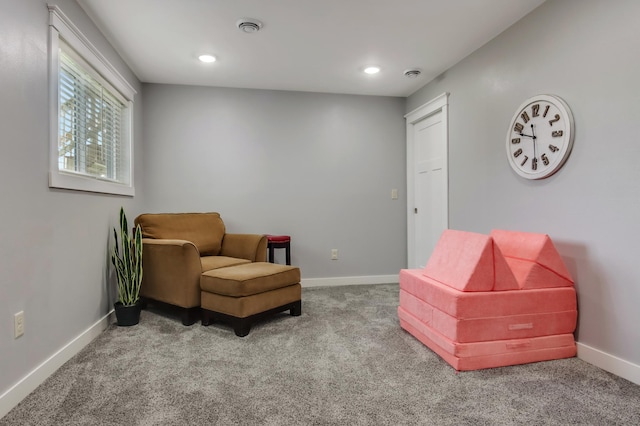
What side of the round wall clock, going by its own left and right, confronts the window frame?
front

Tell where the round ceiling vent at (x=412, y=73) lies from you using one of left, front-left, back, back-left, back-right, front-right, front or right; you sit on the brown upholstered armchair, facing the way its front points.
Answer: front-left

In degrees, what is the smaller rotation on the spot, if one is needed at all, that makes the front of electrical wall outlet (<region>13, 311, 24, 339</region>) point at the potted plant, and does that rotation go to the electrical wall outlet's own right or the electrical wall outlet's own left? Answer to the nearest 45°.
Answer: approximately 90° to the electrical wall outlet's own left

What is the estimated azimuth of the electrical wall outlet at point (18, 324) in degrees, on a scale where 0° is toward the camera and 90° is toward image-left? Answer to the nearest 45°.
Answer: approximately 315°

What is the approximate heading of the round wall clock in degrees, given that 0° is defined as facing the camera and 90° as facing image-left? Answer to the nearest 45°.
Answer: approximately 45°

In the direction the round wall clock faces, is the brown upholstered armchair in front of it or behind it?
in front

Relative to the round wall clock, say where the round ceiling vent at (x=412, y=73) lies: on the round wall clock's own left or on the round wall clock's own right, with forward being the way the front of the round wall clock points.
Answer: on the round wall clock's own right

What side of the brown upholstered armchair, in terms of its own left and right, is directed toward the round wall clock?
front

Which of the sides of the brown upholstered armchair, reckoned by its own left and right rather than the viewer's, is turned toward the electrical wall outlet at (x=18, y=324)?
right

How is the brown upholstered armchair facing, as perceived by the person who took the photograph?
facing the viewer and to the right of the viewer

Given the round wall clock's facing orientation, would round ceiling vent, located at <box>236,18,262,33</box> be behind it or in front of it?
in front

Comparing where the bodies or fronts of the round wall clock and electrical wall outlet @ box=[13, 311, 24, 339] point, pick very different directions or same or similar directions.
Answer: very different directions
